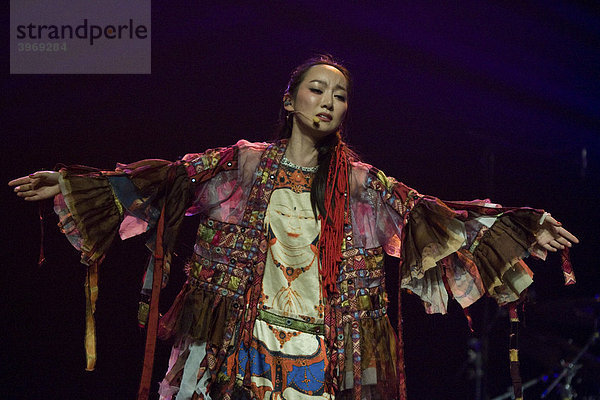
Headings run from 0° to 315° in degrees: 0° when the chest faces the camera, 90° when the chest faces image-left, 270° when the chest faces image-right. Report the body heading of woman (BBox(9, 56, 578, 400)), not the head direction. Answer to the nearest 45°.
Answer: approximately 0°
